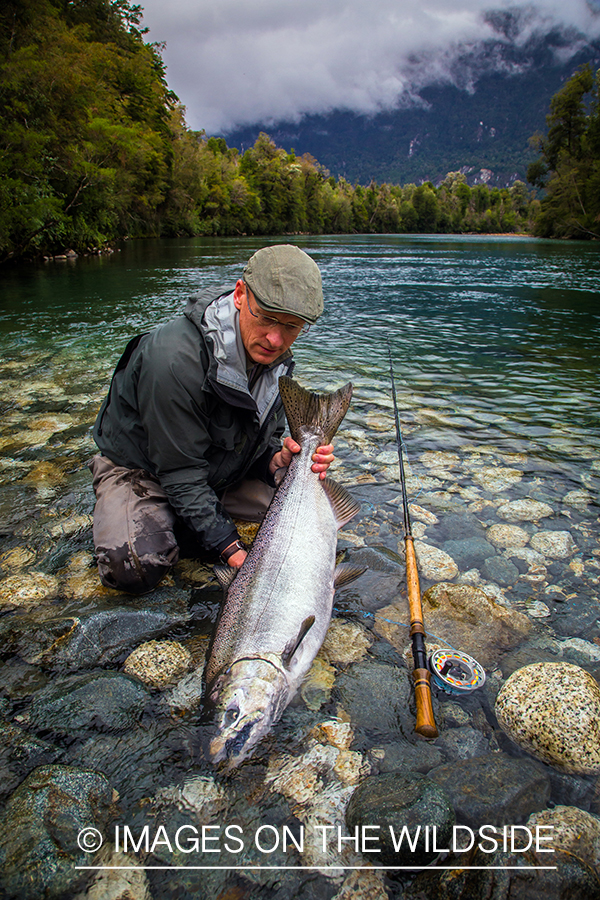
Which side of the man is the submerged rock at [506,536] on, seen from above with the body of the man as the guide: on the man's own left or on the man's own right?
on the man's own left

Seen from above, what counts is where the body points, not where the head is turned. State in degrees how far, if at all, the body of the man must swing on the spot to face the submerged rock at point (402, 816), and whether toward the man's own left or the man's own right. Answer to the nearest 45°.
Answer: approximately 45° to the man's own right

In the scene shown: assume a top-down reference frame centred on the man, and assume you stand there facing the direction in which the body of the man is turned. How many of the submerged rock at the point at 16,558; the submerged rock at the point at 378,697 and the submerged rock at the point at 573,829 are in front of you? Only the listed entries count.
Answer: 2

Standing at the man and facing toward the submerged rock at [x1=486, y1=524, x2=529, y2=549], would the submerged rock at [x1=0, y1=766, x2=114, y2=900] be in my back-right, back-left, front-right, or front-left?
back-right

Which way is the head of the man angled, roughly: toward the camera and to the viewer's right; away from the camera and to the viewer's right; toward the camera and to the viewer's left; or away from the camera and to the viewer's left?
toward the camera and to the viewer's right

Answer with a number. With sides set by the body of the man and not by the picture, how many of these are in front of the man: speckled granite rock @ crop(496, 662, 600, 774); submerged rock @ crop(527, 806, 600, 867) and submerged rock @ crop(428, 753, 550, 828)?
3

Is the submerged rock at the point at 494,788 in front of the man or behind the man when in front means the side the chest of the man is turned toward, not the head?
in front

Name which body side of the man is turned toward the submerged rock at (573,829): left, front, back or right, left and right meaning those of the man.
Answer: front

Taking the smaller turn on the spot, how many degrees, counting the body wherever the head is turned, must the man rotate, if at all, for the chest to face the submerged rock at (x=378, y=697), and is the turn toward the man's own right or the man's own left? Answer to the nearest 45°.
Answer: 0° — they already face it

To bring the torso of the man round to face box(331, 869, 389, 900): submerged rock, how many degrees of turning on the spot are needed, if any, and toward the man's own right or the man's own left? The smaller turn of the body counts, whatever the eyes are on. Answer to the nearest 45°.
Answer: approximately 45° to the man's own right

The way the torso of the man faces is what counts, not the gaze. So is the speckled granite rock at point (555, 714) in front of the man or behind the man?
in front

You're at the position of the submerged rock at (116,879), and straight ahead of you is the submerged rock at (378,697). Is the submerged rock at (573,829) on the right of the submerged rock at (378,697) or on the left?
right

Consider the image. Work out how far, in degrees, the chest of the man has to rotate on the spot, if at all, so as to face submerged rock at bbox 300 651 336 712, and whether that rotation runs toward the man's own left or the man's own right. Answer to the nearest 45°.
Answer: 0° — they already face it

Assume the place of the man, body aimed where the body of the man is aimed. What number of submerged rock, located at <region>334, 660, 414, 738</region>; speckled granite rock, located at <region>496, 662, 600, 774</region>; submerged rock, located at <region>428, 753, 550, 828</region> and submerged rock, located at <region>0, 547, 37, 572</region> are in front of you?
3
